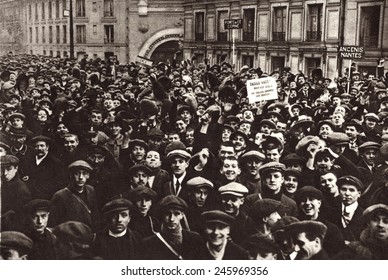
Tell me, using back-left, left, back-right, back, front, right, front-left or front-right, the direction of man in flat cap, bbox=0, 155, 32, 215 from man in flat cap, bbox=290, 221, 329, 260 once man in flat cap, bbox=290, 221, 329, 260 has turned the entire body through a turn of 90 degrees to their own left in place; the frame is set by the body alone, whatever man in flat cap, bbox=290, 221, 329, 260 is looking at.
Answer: back-right

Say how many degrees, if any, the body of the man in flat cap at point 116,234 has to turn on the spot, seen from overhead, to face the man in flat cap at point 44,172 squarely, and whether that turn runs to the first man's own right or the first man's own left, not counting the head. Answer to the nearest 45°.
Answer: approximately 135° to the first man's own right

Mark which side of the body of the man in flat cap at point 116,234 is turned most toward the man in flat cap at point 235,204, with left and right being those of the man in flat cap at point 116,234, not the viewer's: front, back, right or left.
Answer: left

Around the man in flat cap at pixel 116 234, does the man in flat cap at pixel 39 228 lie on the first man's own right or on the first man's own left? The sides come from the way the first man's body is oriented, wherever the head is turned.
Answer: on the first man's own right

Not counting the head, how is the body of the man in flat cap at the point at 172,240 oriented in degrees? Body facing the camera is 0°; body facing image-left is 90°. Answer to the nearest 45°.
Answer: approximately 0°

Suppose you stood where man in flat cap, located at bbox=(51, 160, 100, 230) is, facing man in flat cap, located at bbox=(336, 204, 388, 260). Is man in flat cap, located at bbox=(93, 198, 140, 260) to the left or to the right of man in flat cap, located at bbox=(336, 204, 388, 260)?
right
